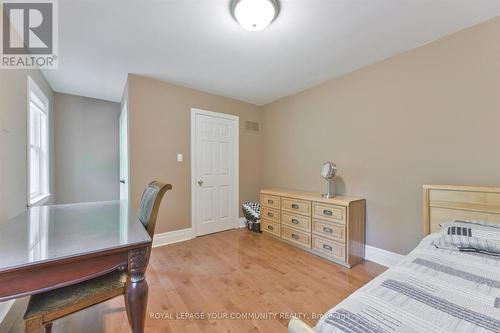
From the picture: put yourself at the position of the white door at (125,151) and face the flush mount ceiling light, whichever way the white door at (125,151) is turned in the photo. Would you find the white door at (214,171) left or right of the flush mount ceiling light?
left

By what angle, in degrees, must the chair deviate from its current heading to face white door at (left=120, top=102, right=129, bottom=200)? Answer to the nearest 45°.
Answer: approximately 135° to its right

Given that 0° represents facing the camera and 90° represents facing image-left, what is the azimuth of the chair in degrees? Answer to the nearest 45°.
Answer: approximately 45°

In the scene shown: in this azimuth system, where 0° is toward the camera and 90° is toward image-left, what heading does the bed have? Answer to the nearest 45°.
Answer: approximately 45°
